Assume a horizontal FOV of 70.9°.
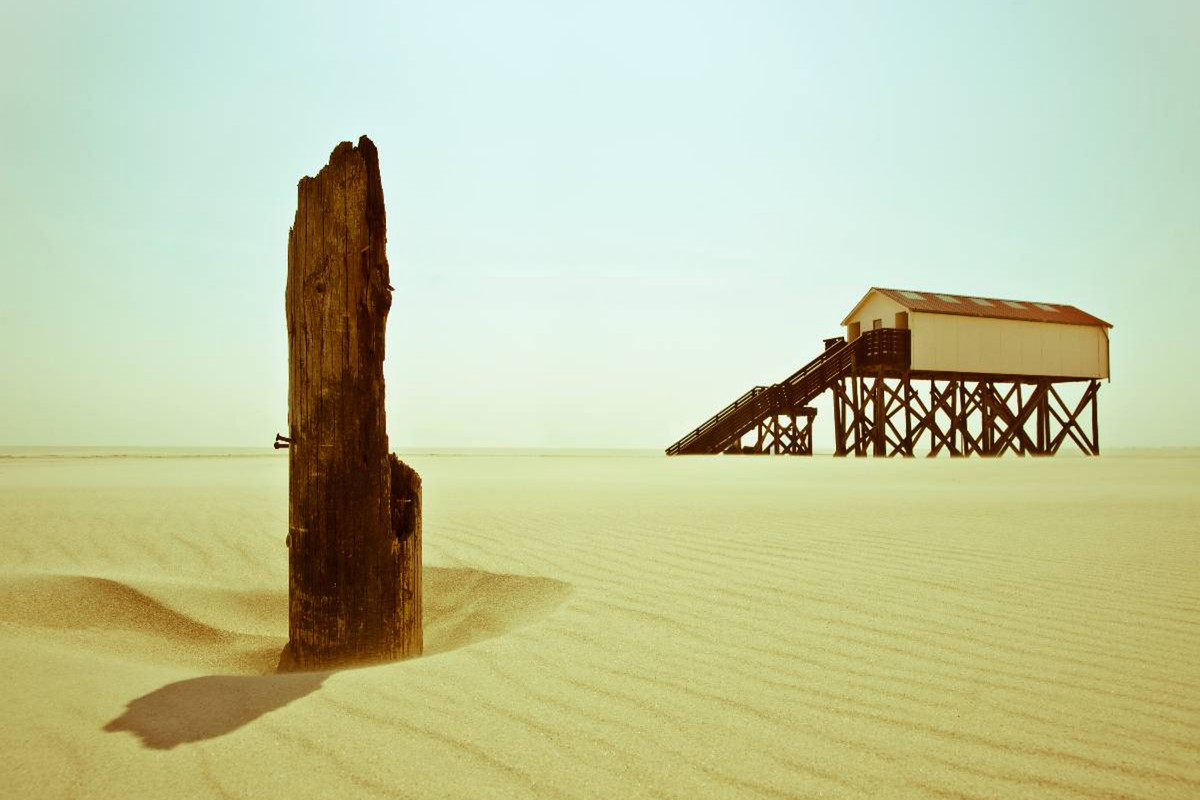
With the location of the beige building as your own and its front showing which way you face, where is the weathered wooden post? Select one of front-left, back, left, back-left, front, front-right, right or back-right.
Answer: front-left

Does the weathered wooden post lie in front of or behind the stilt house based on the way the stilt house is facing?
in front

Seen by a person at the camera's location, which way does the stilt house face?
facing the viewer and to the left of the viewer
